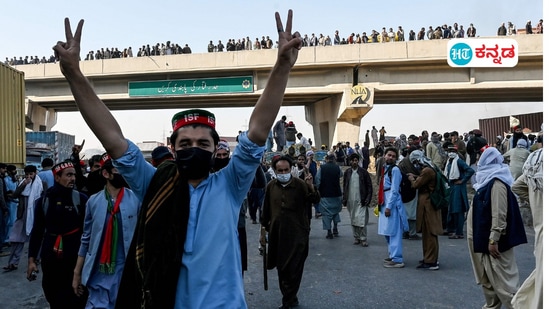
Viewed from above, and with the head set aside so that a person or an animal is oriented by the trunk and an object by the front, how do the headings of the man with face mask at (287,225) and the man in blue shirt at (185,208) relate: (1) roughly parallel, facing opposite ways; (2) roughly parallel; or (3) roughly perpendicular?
roughly parallel

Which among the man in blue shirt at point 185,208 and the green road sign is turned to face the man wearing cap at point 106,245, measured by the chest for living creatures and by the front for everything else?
the green road sign

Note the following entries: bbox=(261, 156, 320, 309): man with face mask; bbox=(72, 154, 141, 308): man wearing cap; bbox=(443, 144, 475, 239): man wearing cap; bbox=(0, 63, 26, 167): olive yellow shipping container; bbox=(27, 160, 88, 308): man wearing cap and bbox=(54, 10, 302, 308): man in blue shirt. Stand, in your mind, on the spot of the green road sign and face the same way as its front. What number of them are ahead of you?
6

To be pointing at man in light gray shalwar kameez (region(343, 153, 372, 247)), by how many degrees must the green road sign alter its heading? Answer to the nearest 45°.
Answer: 0° — it already faces them

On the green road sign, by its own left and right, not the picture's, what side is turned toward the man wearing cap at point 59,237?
front

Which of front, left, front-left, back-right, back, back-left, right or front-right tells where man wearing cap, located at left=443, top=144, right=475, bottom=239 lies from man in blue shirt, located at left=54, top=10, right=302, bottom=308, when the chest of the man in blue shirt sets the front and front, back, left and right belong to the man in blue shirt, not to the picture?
back-left

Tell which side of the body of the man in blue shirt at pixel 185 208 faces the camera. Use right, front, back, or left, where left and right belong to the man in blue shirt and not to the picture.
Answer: front

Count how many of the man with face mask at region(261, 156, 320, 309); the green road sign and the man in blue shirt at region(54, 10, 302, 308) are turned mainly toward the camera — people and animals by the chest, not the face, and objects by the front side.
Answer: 3

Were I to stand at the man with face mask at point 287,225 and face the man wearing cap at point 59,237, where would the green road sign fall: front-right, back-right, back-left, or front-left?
back-right

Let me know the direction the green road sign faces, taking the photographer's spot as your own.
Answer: facing the viewer

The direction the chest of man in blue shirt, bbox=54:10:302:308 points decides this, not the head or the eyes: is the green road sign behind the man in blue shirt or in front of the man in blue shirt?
behind

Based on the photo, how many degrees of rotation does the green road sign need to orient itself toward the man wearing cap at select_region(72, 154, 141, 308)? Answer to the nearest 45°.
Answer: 0° — it already faces them

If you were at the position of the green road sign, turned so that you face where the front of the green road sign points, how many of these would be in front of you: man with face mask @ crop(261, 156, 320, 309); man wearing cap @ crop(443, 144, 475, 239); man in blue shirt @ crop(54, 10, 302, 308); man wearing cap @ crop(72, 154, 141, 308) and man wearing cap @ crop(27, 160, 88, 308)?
5

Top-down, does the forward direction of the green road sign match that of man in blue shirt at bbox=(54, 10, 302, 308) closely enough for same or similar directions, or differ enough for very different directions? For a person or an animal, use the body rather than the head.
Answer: same or similar directions

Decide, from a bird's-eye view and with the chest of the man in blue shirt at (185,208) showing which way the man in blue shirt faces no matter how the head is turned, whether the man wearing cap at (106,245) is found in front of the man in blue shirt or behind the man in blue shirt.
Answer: behind

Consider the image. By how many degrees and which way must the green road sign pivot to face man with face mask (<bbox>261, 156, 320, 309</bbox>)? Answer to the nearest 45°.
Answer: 0° — it already faces them

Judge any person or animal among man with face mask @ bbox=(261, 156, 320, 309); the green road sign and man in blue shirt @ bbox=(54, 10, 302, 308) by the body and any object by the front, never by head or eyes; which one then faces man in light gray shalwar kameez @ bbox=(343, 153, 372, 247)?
the green road sign
